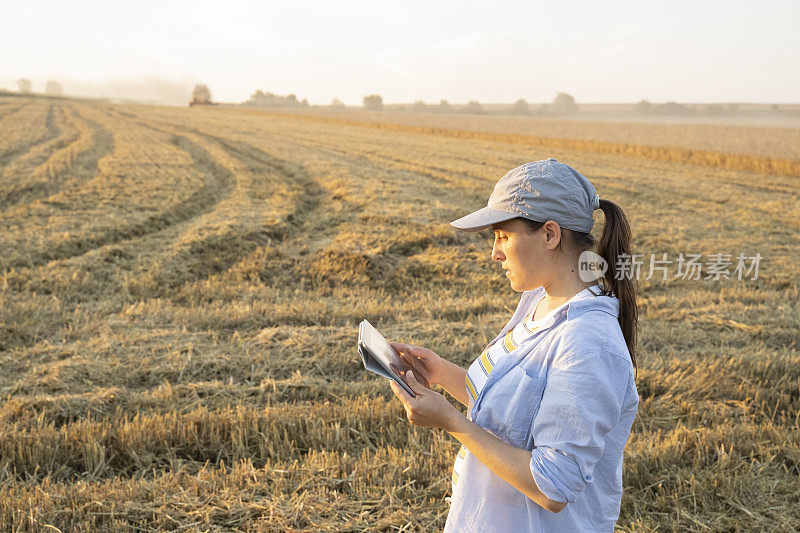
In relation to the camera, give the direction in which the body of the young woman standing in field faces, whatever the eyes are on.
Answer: to the viewer's left

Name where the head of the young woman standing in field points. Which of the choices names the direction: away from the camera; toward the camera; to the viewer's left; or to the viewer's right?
to the viewer's left
